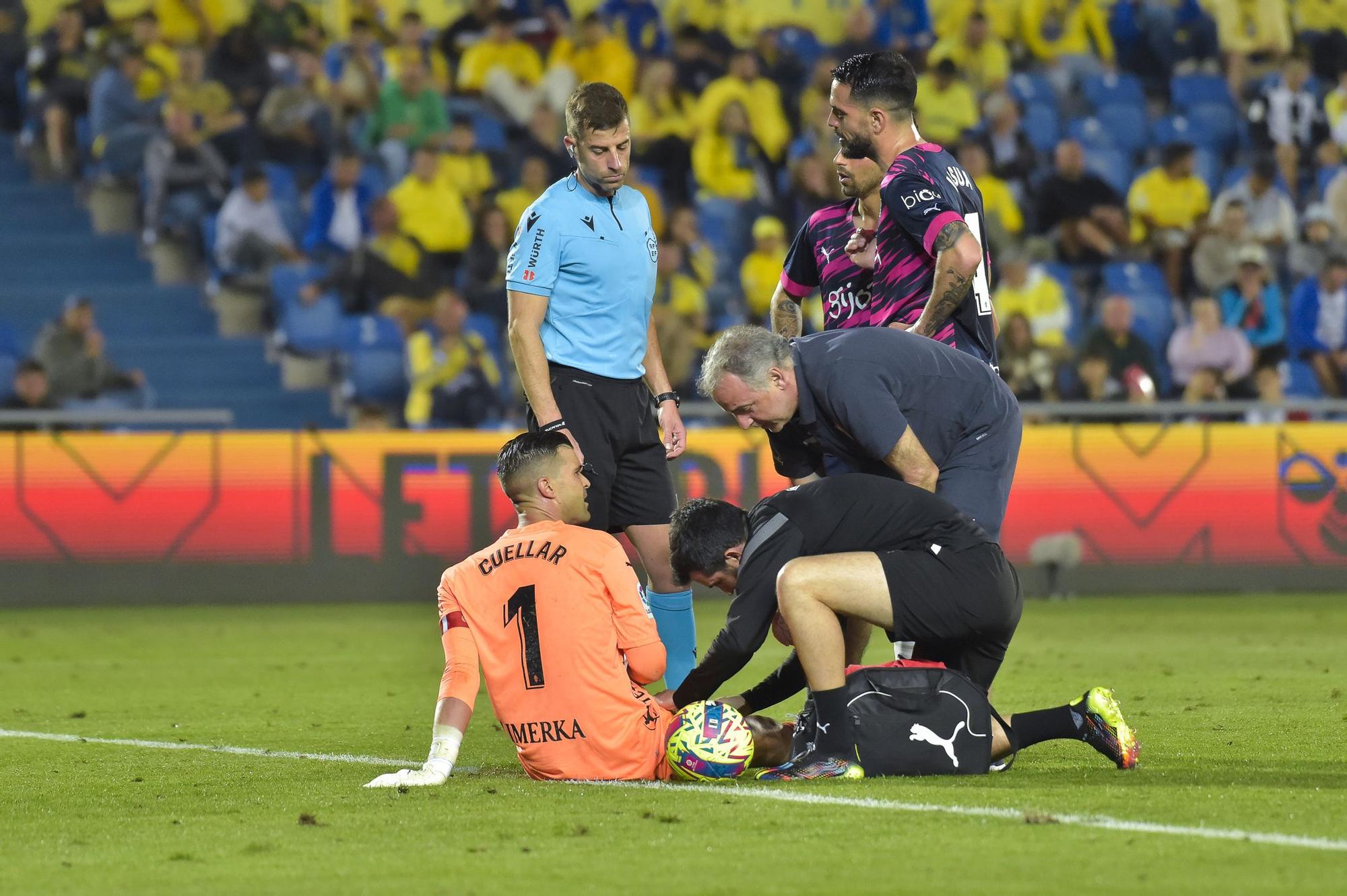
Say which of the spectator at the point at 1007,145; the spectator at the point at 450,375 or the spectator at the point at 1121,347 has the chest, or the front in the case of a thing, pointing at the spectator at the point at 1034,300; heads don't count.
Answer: the spectator at the point at 1007,145

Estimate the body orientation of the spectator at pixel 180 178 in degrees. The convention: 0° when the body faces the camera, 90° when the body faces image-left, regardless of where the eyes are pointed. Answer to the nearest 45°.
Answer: approximately 0°

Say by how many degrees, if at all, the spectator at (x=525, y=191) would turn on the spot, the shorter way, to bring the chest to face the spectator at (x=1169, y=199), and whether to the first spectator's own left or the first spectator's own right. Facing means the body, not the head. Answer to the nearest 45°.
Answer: approximately 90° to the first spectator's own left

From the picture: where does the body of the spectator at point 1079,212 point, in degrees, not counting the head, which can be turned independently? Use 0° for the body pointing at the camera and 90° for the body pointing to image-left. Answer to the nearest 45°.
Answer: approximately 0°

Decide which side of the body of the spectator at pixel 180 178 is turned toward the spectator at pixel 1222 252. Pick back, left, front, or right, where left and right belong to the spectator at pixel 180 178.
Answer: left
